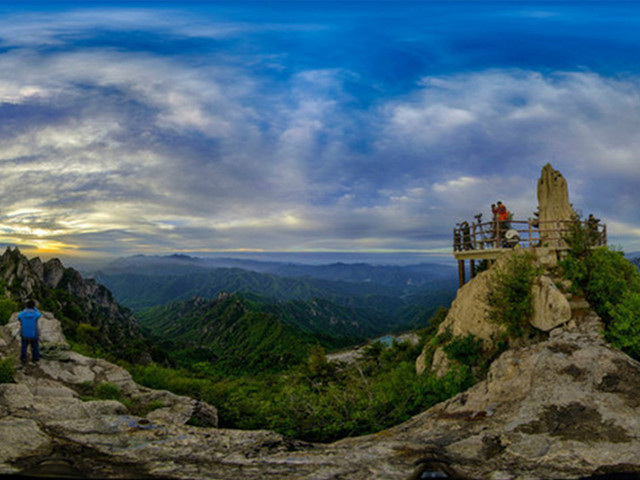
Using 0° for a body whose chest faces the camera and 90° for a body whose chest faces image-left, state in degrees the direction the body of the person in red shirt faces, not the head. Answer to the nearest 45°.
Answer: approximately 90°

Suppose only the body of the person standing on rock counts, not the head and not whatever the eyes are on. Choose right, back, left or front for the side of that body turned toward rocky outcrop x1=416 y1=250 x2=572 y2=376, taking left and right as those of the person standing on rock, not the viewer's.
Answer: right

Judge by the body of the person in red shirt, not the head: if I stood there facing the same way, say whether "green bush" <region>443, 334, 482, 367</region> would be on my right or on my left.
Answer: on my left

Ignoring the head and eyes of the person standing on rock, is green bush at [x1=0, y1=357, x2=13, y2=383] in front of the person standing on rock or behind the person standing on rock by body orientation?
behind

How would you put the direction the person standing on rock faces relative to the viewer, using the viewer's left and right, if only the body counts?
facing away from the viewer
